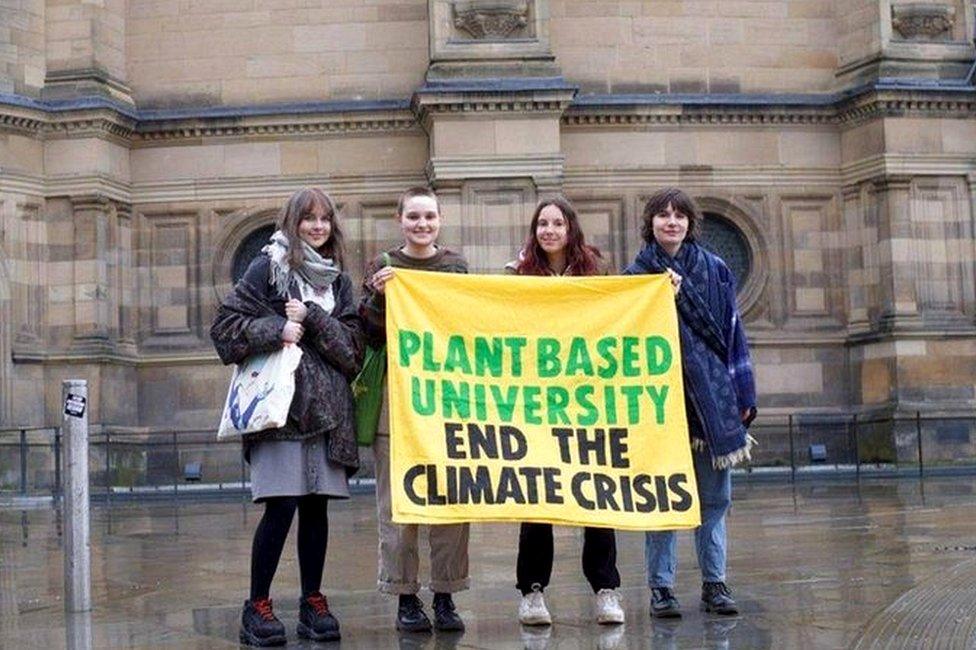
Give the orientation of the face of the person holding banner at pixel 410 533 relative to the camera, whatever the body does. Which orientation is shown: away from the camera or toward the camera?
toward the camera

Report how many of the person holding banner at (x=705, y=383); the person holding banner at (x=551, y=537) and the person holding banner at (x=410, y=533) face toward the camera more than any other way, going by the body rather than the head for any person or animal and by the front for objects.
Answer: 3

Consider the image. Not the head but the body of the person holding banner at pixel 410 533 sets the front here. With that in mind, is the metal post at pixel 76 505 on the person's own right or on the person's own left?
on the person's own right

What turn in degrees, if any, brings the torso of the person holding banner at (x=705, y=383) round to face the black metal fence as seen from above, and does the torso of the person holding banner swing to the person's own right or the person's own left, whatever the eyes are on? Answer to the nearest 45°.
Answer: approximately 135° to the person's own right

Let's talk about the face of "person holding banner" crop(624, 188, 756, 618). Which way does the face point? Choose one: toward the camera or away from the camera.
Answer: toward the camera

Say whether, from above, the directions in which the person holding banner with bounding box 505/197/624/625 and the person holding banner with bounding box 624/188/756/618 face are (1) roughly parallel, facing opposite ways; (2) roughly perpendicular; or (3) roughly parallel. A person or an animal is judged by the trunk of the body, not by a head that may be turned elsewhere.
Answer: roughly parallel

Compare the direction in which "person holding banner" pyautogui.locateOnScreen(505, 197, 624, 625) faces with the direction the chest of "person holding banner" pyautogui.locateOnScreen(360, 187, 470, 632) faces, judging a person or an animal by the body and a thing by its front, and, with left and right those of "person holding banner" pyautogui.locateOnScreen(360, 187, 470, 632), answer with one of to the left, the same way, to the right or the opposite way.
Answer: the same way

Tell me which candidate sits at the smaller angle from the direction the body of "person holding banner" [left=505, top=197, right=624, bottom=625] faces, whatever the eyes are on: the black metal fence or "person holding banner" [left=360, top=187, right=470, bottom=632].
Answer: the person holding banner

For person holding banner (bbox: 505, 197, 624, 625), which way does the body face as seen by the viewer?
toward the camera

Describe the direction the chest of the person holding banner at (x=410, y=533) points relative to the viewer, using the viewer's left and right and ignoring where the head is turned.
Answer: facing the viewer

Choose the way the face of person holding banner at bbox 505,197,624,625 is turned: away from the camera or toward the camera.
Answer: toward the camera

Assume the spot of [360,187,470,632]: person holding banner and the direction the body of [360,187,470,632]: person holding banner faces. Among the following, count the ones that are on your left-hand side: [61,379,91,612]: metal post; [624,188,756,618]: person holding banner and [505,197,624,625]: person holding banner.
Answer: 2

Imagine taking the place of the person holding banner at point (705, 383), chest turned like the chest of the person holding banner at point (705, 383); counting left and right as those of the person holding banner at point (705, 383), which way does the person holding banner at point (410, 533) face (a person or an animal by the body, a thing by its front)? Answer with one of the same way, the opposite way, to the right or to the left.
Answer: the same way
